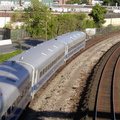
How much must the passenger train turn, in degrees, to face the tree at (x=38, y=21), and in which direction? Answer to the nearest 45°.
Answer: approximately 135° to its right

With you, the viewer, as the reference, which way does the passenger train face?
facing the viewer and to the left of the viewer
